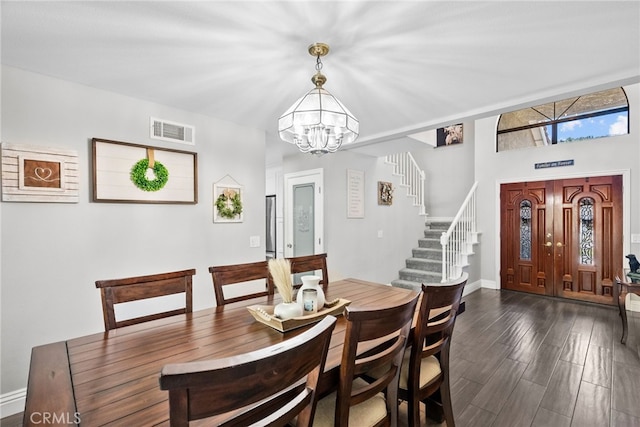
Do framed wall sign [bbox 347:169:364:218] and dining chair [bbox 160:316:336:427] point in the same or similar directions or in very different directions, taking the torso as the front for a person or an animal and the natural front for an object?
very different directions

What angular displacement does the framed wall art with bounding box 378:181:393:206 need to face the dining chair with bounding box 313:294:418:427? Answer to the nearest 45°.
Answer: approximately 45° to its right

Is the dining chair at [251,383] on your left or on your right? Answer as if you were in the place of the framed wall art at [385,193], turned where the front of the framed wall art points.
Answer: on your right

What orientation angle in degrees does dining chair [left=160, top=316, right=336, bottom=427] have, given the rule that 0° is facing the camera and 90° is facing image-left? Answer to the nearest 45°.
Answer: approximately 135°

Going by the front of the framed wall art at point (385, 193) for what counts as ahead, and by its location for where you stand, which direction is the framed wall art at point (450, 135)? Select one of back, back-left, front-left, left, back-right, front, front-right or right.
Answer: left

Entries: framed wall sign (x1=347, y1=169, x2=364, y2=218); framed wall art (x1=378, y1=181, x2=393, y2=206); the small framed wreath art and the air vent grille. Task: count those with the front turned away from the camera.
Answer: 0

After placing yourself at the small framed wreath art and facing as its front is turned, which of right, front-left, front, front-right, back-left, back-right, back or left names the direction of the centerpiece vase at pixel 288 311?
front-right

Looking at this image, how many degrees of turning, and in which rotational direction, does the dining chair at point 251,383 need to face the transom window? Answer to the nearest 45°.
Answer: approximately 90° to its right

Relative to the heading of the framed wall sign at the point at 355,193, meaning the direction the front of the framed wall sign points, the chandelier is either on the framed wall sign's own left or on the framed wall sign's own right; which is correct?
on the framed wall sign's own right

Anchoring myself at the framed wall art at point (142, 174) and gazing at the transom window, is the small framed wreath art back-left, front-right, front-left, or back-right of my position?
front-left

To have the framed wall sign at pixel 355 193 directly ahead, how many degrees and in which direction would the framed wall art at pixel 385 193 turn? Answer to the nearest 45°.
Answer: approximately 90° to its right

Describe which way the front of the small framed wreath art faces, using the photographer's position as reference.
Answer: facing the viewer and to the right of the viewer

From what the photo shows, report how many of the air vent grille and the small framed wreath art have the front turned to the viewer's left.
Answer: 0

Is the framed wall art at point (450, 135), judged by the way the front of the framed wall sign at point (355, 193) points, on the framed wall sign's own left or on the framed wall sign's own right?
on the framed wall sign's own left

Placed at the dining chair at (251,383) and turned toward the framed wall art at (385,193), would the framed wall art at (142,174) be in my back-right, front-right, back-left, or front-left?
front-left

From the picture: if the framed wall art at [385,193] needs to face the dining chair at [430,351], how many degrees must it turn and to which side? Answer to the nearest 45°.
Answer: approximately 45° to its right

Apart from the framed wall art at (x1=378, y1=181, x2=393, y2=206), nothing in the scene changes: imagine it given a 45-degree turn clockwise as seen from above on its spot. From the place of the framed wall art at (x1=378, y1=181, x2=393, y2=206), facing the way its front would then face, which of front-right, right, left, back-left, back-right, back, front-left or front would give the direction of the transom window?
left

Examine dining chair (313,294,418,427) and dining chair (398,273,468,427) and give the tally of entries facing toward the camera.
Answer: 0

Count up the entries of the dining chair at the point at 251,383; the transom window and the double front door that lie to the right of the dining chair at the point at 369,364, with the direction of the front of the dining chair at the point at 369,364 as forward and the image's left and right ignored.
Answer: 2
